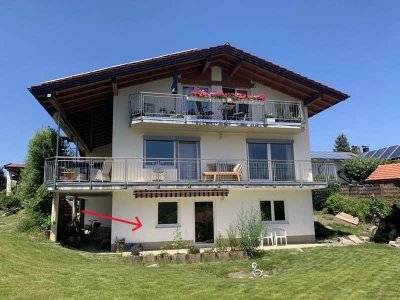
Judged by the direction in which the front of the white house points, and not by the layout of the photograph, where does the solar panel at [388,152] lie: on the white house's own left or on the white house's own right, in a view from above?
on the white house's own left

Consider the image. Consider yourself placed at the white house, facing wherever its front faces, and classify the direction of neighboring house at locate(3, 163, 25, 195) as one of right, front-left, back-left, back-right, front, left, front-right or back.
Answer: back-right

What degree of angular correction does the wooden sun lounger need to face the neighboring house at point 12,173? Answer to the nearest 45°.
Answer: approximately 45° to its right

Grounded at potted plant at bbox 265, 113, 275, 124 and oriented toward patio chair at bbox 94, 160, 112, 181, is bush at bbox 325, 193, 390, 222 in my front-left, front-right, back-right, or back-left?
back-right

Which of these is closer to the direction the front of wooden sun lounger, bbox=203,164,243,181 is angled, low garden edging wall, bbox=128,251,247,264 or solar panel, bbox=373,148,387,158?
the low garden edging wall

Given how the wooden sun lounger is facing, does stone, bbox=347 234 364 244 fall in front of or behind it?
behind

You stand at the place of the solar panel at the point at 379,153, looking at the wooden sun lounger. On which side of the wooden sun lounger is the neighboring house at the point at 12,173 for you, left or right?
right

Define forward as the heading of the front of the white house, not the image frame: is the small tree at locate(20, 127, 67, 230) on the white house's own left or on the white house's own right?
on the white house's own right
